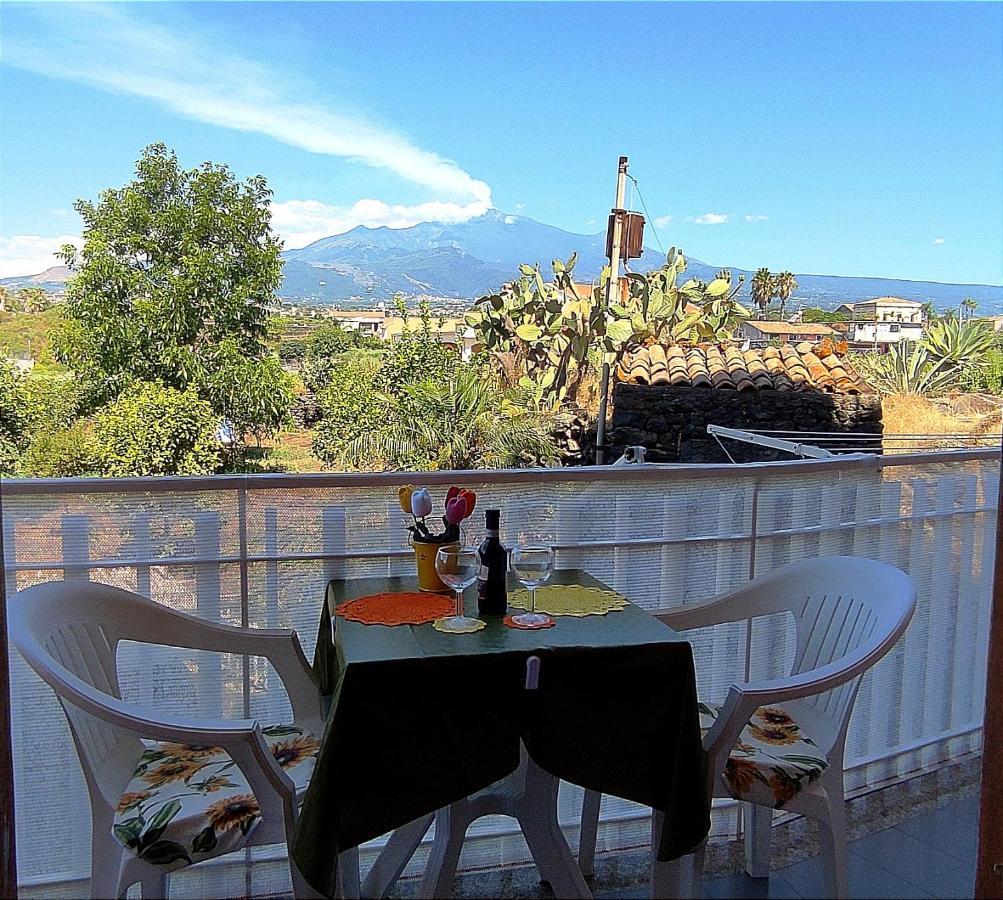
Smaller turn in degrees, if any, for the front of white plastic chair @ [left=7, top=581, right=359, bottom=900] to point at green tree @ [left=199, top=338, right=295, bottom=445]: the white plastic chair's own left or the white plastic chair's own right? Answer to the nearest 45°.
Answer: approximately 90° to the white plastic chair's own left

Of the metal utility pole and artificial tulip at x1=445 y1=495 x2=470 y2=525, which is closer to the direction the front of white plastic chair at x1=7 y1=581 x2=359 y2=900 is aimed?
the artificial tulip

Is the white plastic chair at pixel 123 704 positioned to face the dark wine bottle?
yes

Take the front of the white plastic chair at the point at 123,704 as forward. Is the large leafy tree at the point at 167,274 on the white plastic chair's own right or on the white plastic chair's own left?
on the white plastic chair's own left

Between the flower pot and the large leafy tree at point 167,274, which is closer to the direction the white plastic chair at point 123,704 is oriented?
the flower pot

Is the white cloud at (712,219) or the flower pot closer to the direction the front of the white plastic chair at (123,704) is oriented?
the flower pot

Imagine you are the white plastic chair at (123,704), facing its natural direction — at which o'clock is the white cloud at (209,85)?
The white cloud is roughly at 9 o'clock from the white plastic chair.

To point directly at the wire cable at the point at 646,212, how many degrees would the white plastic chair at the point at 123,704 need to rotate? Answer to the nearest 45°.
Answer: approximately 45° to its left

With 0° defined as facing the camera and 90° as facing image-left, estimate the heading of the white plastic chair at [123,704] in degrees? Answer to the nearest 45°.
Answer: approximately 270°
